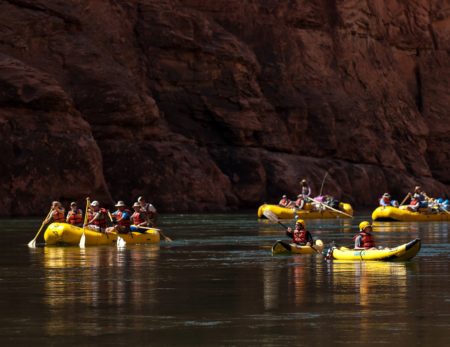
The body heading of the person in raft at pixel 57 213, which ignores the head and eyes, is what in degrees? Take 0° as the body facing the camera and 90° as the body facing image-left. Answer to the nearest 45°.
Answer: approximately 45°

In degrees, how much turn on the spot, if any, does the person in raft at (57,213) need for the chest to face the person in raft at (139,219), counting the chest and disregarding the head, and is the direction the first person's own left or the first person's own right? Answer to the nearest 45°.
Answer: approximately 135° to the first person's own left

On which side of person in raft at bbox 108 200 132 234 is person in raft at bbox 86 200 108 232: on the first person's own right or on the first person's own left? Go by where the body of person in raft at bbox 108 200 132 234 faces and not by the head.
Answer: on the first person's own right

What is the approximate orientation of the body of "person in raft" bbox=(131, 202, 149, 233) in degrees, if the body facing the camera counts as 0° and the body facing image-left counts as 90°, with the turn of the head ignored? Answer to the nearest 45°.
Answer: approximately 45°

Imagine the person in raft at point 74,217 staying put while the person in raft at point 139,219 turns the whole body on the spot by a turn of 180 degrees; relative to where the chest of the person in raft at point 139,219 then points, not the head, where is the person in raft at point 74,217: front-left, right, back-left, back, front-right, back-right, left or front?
back-left
